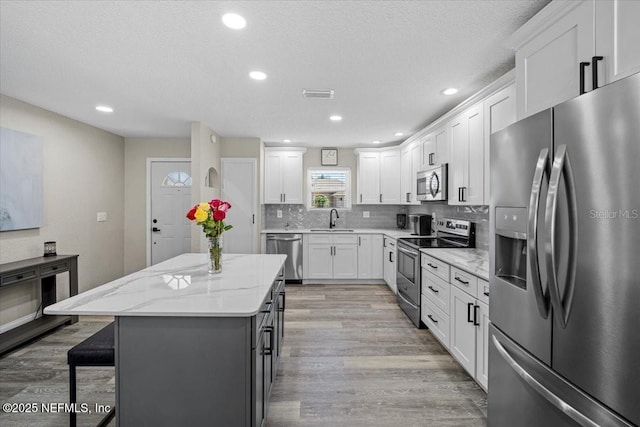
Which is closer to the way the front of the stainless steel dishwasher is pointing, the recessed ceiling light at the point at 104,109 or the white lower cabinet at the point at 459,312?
the white lower cabinet

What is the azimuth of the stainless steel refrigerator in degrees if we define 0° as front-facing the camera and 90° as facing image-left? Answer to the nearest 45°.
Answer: approximately 45°

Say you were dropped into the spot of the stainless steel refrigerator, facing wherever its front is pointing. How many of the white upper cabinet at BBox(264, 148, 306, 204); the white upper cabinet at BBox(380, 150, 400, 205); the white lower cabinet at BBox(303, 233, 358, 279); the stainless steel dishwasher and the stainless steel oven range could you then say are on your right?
5

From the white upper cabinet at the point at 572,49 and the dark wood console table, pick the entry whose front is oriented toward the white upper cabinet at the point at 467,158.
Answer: the dark wood console table

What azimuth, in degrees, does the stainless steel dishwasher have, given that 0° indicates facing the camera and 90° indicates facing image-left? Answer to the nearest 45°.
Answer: approximately 0°

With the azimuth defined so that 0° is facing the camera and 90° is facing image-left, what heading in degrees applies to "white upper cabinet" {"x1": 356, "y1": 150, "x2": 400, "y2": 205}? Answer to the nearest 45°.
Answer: approximately 0°

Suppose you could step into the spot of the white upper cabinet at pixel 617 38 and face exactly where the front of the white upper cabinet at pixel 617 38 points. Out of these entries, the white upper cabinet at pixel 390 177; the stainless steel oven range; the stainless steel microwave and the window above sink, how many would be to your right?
4

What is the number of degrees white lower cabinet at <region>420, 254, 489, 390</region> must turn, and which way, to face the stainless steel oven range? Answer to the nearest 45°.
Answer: approximately 135° to its right

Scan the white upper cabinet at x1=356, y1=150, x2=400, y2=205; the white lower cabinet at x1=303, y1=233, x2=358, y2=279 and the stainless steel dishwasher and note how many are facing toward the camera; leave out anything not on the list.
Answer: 3

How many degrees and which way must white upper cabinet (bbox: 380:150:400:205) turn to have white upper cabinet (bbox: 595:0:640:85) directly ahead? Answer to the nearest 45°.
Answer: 0° — it already faces it

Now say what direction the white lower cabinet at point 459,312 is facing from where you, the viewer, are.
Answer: facing the viewer and to the left of the viewer

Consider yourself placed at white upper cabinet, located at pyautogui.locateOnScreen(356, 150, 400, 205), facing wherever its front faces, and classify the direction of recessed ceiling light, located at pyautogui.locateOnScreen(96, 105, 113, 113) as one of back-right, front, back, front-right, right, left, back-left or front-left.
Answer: front-right

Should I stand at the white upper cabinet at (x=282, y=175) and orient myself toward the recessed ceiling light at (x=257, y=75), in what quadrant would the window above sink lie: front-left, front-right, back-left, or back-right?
back-left

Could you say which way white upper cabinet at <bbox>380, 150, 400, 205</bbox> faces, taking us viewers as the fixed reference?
facing the viewer

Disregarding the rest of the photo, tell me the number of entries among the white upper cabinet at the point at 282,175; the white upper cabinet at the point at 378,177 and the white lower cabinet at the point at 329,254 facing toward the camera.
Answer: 3

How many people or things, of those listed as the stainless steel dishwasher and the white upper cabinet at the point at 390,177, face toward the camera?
2

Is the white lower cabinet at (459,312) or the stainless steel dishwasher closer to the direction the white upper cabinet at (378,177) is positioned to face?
the white lower cabinet
